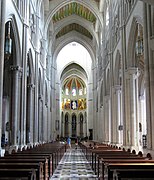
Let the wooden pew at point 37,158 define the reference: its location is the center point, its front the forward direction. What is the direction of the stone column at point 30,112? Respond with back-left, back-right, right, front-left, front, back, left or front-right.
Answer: front

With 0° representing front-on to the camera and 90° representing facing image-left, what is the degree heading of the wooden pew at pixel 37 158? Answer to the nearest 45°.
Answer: approximately 180°

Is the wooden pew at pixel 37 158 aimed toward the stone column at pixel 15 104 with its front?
yes

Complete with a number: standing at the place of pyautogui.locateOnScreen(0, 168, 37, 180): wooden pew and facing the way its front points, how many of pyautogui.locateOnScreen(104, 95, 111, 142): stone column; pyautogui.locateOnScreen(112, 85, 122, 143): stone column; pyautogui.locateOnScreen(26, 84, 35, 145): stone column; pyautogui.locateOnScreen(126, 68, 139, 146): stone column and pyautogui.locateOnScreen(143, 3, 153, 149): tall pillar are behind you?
0

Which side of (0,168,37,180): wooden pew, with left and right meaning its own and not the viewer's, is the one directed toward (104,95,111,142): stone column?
front

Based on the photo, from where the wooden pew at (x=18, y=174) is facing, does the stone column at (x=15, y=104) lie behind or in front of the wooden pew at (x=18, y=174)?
in front

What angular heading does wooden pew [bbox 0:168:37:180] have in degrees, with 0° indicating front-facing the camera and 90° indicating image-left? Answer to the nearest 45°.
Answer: approximately 180°

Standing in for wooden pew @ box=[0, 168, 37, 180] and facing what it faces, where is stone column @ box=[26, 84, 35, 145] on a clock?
The stone column is roughly at 12 o'clock from the wooden pew.

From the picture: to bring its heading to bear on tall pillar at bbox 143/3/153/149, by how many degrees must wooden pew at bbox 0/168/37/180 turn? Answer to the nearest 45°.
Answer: approximately 45° to its right
